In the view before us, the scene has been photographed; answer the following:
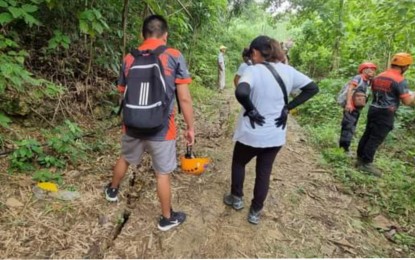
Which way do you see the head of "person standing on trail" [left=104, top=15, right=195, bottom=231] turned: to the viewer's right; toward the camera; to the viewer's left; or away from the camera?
away from the camera

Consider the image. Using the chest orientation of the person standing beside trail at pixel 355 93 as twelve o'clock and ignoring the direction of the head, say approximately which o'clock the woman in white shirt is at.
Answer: The woman in white shirt is roughly at 2 o'clock from the person standing beside trail.

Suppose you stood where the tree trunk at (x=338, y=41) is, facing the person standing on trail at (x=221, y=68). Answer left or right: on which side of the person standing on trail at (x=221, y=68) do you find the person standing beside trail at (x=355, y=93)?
left
